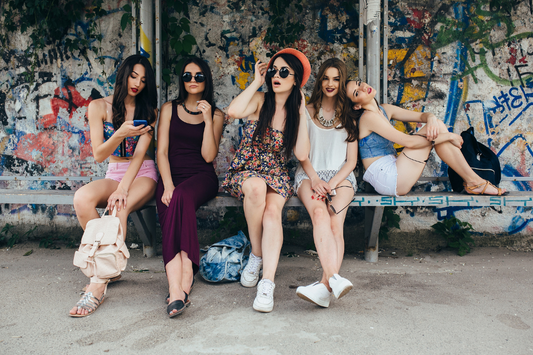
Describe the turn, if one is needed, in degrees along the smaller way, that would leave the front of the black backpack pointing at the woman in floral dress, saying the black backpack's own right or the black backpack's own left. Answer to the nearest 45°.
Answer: approximately 45° to the black backpack's own right

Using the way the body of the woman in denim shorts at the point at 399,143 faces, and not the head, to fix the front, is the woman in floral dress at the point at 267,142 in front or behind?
behind

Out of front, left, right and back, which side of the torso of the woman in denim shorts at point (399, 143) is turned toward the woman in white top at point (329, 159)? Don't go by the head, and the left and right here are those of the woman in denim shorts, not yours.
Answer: back

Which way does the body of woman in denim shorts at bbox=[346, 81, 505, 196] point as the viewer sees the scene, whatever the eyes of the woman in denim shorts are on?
to the viewer's right

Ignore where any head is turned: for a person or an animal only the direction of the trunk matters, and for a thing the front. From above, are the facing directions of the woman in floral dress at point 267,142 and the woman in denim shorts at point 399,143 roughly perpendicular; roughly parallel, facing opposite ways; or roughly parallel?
roughly perpendicular

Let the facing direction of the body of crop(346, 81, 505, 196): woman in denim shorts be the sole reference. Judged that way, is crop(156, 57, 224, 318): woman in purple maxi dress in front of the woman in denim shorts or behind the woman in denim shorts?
behind

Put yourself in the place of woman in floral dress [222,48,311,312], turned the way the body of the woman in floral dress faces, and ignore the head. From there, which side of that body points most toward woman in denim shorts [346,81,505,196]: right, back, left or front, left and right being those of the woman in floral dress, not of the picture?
left
